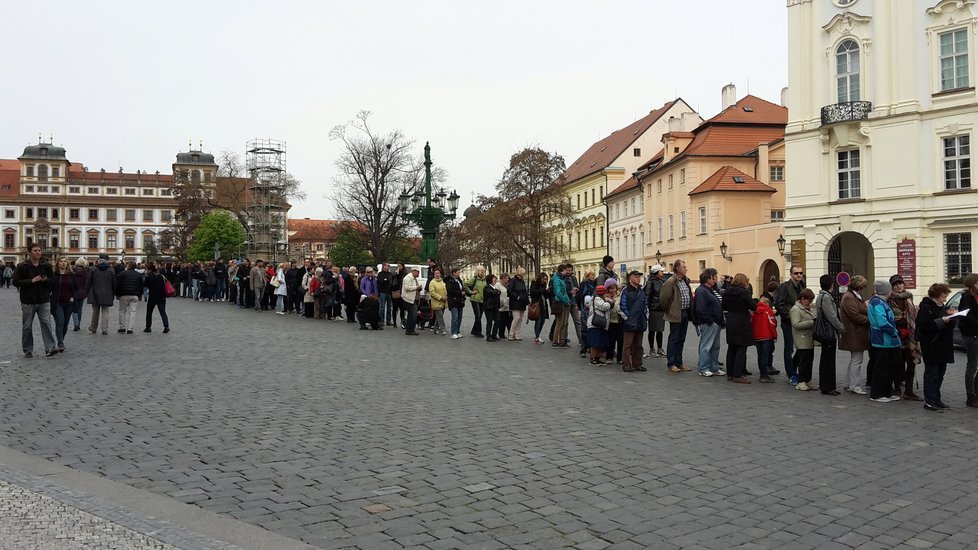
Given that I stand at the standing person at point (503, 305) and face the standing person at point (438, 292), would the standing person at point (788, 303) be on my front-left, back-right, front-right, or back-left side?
back-left

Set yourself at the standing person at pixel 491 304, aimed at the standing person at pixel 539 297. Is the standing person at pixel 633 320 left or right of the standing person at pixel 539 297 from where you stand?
right

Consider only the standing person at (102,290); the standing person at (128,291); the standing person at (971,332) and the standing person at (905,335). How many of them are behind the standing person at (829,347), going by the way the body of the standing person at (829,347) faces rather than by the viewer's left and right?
2

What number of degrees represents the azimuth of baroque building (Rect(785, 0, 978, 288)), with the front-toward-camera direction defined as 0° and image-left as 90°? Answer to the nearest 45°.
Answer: approximately 45°

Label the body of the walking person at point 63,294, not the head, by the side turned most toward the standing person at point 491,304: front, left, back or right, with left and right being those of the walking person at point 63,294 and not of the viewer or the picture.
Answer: left
